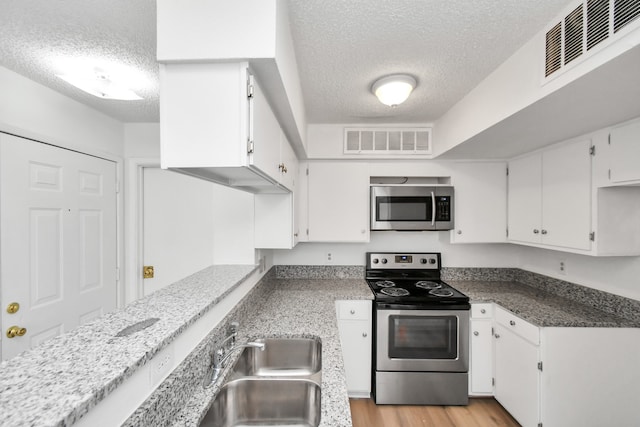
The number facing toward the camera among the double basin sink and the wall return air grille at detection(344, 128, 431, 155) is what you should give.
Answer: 1

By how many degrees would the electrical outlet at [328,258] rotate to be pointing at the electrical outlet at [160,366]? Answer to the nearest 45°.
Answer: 0° — it already faces it

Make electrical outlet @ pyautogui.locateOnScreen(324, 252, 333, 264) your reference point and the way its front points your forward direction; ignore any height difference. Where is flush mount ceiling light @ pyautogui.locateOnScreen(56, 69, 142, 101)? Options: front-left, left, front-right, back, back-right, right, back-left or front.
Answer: front-right

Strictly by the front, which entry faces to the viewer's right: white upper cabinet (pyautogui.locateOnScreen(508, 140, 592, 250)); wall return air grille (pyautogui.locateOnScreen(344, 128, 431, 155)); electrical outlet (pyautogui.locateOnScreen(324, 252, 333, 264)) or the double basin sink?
the double basin sink

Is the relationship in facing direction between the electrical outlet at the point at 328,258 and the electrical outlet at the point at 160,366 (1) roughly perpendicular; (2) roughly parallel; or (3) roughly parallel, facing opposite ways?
roughly perpendicular

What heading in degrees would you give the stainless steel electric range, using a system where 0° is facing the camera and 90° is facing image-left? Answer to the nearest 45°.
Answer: approximately 0°

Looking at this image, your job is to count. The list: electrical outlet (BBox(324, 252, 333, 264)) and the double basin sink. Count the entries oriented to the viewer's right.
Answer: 1

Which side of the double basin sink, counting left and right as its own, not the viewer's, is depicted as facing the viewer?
right
